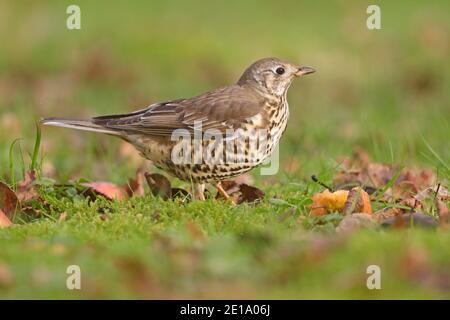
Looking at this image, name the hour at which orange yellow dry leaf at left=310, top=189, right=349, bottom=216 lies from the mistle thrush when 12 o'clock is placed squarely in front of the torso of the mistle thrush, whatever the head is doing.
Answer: The orange yellow dry leaf is roughly at 12 o'clock from the mistle thrush.

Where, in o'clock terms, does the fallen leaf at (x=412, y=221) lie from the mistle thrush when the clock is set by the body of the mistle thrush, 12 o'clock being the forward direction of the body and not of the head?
The fallen leaf is roughly at 2 o'clock from the mistle thrush.

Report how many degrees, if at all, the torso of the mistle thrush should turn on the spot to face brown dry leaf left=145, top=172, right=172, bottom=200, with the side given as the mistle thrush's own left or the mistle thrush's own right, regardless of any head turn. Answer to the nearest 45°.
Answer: approximately 135° to the mistle thrush's own right

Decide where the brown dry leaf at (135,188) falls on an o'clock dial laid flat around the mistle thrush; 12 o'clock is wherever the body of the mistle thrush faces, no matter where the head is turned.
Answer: The brown dry leaf is roughly at 5 o'clock from the mistle thrush.

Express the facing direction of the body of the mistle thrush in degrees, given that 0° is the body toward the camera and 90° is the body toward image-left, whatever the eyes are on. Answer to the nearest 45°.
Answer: approximately 270°
